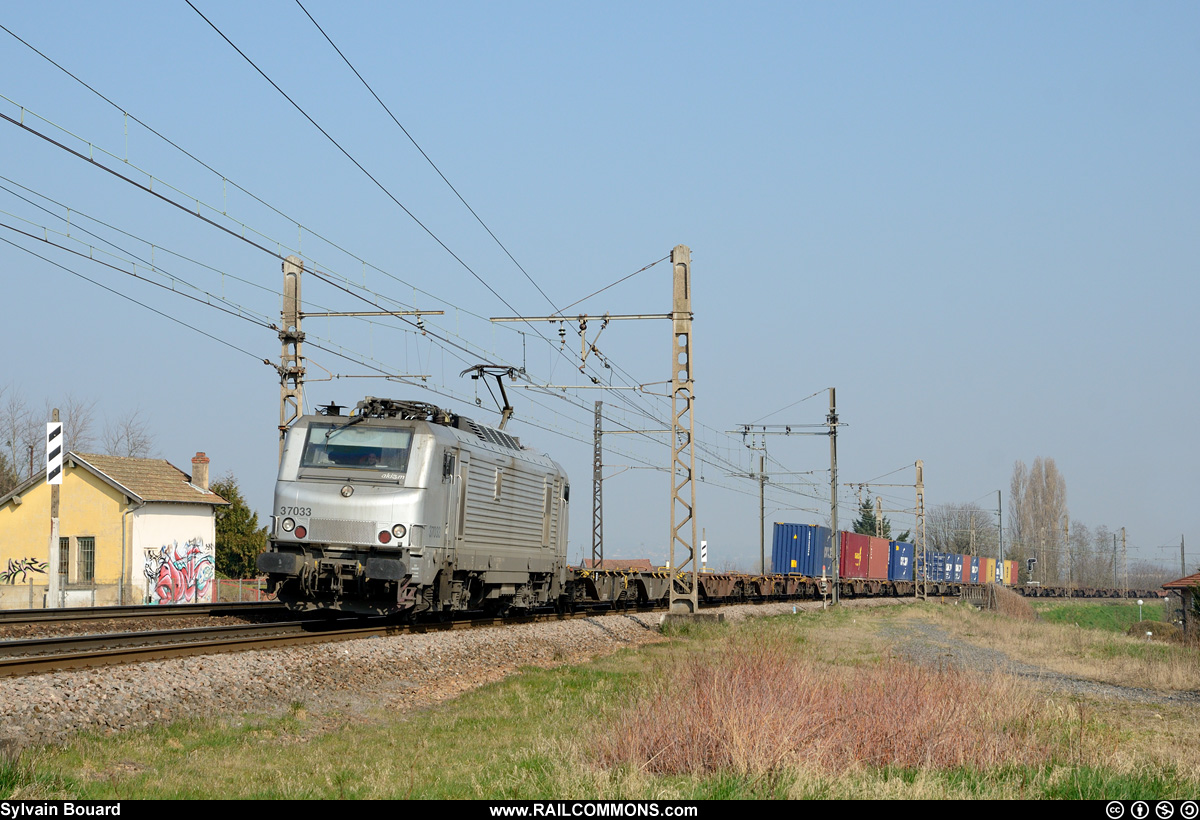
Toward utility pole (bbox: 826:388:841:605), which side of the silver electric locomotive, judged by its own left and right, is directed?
back

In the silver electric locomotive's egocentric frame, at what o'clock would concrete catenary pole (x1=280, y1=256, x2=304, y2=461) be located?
The concrete catenary pole is roughly at 4 o'clock from the silver electric locomotive.

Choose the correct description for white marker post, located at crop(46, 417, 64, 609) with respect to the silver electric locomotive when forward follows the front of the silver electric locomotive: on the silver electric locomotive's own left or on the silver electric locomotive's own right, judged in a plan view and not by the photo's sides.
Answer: on the silver electric locomotive's own right

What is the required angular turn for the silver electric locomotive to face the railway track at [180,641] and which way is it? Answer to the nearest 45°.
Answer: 0° — it already faces it

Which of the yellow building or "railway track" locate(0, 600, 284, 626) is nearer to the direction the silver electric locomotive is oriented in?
the railway track

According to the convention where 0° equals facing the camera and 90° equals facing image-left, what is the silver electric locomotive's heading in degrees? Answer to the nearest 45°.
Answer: approximately 45°

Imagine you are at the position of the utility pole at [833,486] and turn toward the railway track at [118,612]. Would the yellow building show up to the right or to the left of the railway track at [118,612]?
right

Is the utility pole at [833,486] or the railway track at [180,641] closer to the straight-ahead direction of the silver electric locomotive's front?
the railway track

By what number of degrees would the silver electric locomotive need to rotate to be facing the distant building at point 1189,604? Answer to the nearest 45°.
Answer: approximately 180°
